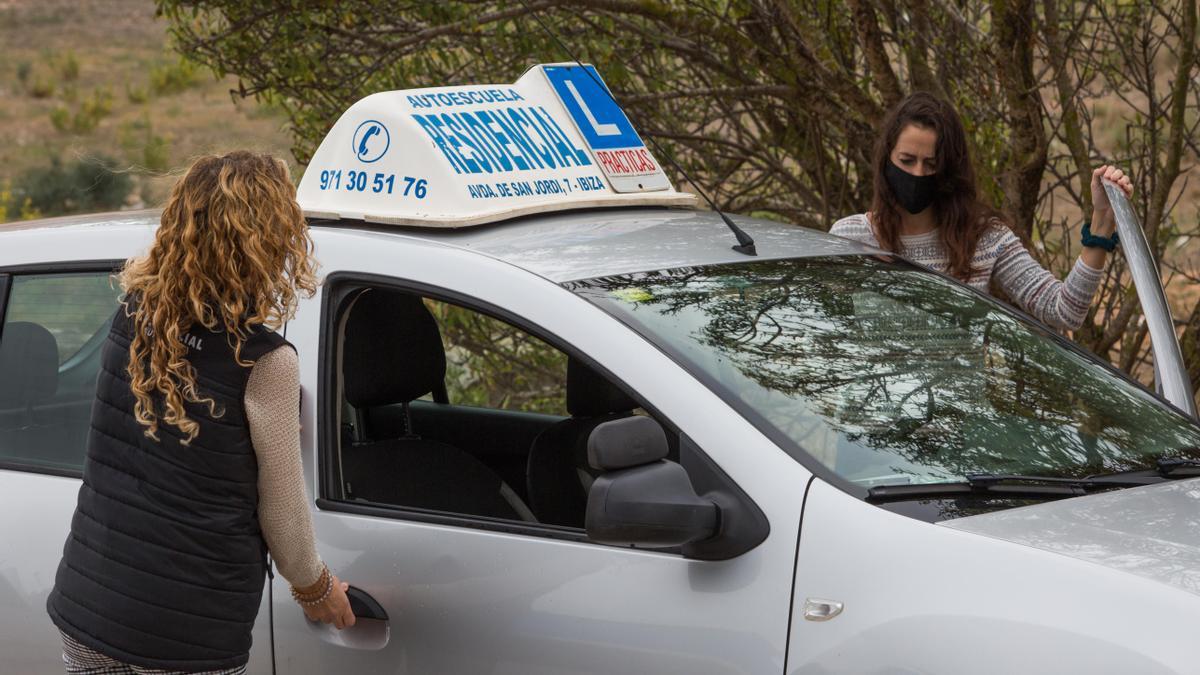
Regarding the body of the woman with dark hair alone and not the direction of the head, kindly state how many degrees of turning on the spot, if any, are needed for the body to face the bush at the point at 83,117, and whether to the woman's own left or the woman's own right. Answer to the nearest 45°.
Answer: approximately 135° to the woman's own right

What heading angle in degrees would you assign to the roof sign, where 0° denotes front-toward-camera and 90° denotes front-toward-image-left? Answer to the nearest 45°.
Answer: approximately 315°

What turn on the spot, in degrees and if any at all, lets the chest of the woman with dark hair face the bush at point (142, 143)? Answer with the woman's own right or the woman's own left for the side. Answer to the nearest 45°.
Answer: approximately 135° to the woman's own right

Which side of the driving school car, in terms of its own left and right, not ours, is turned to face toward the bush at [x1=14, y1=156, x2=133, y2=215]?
back

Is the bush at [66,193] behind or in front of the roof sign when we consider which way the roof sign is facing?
behind

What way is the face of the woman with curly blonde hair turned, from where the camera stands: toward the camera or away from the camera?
away from the camera

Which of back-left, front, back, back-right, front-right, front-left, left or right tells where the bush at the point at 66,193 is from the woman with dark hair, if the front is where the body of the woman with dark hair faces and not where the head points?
back-right
